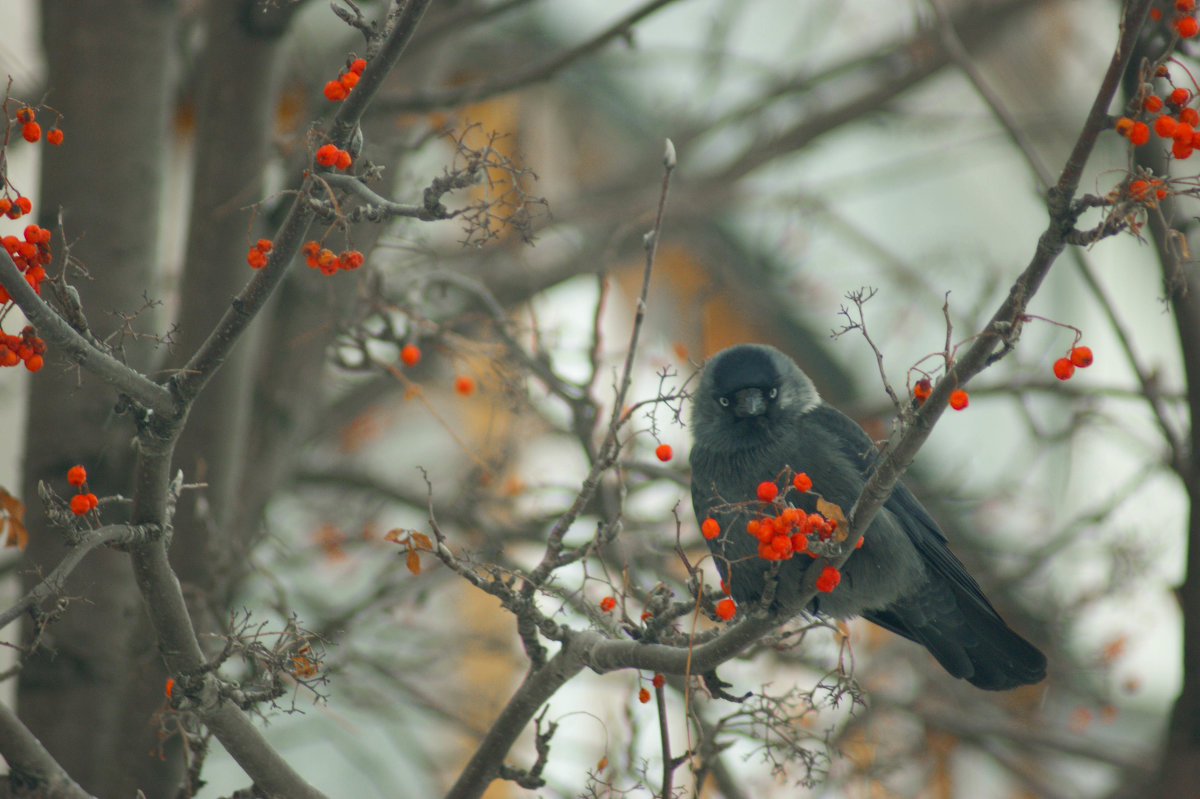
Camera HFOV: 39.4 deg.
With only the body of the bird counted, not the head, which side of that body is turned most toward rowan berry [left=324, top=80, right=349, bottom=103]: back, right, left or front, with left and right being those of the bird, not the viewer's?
front

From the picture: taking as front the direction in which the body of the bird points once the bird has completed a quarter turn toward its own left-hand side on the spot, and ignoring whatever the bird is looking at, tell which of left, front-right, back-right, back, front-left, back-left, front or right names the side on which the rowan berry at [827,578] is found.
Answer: front-right

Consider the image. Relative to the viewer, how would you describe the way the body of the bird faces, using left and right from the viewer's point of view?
facing the viewer and to the left of the viewer

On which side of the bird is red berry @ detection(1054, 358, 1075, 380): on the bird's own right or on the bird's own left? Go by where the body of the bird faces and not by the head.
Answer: on the bird's own left

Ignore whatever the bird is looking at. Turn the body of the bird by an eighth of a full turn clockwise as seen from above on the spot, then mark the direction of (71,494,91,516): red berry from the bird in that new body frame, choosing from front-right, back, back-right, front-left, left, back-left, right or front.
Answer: front-left
